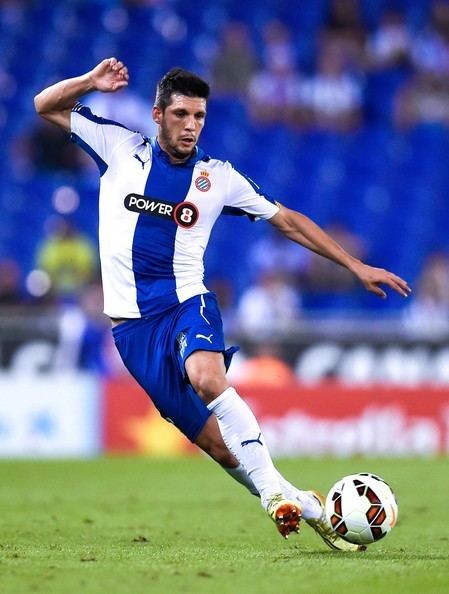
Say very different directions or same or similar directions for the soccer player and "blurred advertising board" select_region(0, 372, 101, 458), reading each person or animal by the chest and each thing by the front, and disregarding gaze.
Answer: same or similar directions

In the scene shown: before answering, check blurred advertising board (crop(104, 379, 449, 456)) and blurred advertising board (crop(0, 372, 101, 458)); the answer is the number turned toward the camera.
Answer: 2

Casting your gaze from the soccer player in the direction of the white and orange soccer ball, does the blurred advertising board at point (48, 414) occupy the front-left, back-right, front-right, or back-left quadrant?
back-left

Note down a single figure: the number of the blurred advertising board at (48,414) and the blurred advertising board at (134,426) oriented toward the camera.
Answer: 2

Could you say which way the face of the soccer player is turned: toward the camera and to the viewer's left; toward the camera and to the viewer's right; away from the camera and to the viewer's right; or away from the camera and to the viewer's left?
toward the camera and to the viewer's right

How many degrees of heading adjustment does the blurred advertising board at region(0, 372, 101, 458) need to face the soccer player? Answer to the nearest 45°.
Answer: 0° — it already faces them

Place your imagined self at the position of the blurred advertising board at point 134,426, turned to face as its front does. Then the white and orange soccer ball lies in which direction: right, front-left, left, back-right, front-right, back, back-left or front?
front

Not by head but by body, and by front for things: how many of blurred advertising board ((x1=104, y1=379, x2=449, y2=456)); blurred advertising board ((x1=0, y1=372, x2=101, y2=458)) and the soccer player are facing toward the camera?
3

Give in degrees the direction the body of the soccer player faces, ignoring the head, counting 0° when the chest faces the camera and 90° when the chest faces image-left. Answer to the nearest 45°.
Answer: approximately 0°

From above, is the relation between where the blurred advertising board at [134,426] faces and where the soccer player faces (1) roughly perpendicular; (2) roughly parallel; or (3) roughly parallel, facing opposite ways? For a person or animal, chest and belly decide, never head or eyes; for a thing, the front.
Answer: roughly parallel

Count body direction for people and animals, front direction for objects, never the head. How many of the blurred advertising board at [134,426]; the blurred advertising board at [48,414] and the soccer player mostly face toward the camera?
3

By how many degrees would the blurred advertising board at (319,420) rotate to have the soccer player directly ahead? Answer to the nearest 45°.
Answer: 0° — it already faces them

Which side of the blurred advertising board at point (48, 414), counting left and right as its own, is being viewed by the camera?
front

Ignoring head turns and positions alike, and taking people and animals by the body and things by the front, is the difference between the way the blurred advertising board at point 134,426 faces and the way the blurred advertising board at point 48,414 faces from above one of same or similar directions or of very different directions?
same or similar directions

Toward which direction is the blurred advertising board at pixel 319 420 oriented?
toward the camera

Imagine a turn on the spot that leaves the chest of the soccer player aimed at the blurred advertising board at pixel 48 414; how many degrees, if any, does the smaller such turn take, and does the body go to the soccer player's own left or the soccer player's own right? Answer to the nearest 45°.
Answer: approximately 180°

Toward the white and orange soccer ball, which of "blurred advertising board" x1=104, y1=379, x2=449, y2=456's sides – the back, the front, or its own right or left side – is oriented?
front
